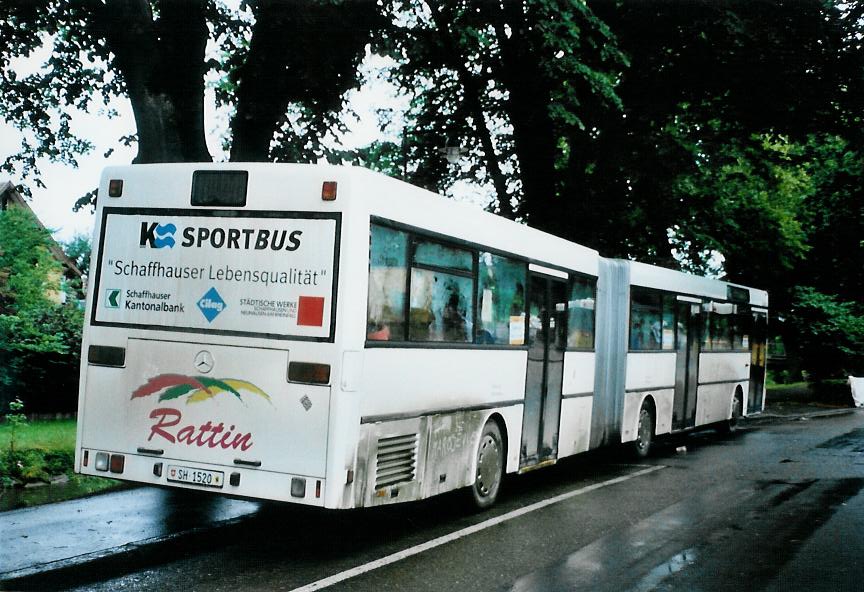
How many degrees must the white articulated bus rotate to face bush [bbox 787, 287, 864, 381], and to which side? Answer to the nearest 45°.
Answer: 0° — it already faces it

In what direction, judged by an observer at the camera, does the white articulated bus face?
facing away from the viewer and to the right of the viewer

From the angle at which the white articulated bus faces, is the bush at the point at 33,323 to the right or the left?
on its left
